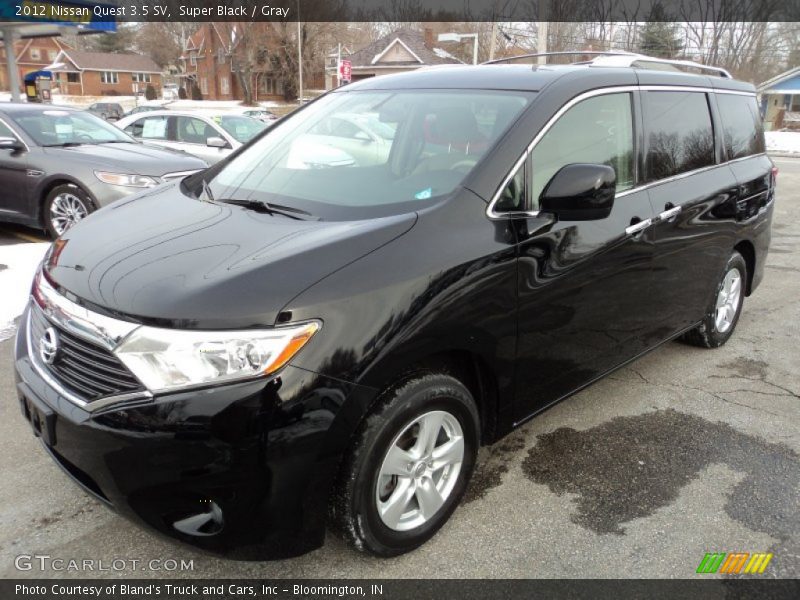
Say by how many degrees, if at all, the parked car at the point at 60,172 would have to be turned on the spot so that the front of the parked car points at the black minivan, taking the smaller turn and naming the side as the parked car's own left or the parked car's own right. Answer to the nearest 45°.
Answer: approximately 45° to the parked car's own right

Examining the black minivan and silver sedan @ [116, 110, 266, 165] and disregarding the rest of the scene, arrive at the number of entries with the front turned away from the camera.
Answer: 0

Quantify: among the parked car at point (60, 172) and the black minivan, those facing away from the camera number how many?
0

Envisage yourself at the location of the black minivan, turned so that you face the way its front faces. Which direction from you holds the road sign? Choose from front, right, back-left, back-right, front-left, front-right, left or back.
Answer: back-right

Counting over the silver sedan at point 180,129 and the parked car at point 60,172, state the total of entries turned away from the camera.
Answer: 0

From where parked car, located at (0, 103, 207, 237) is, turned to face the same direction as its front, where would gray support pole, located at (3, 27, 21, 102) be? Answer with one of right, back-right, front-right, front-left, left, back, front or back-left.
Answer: back-left

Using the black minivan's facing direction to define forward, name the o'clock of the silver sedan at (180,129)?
The silver sedan is roughly at 4 o'clock from the black minivan.

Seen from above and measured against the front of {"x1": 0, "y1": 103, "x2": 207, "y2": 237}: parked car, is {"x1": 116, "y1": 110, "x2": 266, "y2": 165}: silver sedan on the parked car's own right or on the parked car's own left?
on the parked car's own left

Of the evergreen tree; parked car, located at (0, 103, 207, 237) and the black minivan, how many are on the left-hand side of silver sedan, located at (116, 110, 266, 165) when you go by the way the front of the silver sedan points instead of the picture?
1

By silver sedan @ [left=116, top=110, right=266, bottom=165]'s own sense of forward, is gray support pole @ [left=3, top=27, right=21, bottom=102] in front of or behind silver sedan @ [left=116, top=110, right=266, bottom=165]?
behind

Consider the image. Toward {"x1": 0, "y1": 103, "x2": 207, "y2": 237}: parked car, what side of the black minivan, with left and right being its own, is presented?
right

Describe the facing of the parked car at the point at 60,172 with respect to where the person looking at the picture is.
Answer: facing the viewer and to the right of the viewer

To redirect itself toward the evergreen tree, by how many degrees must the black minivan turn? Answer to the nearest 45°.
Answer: approximately 135° to its right

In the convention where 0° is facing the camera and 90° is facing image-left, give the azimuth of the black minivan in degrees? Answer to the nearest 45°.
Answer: approximately 45°
